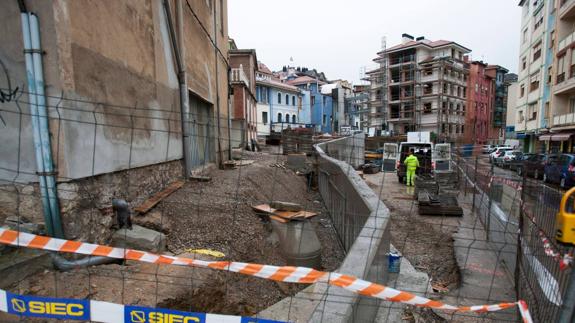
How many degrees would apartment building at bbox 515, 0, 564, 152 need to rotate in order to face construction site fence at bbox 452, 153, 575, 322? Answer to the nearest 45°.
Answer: approximately 45° to its left

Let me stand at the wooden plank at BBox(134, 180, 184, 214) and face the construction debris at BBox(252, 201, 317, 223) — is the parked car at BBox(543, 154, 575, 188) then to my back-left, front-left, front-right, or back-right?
front-left

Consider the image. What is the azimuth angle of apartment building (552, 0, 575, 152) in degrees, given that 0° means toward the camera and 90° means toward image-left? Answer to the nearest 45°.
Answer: approximately 45°

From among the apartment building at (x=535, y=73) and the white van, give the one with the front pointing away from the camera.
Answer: the white van

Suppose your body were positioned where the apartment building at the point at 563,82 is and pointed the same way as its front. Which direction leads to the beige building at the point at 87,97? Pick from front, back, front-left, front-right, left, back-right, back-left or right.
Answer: front-left

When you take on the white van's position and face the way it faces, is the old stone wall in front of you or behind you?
behind

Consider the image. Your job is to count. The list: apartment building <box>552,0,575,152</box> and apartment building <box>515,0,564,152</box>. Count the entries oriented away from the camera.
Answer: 0

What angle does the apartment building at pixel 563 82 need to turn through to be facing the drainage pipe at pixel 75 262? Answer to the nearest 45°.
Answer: approximately 45° to its left

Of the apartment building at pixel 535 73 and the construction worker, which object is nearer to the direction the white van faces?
the apartment building

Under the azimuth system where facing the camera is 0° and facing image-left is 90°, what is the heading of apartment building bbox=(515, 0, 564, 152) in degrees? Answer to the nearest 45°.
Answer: approximately 45°

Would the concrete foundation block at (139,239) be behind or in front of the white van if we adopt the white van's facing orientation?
behind

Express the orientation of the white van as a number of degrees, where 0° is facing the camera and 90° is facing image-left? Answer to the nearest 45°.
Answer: approximately 180°

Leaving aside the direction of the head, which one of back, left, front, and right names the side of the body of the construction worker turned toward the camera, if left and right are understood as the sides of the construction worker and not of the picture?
back

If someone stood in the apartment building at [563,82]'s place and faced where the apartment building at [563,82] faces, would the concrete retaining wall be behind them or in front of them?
in front
